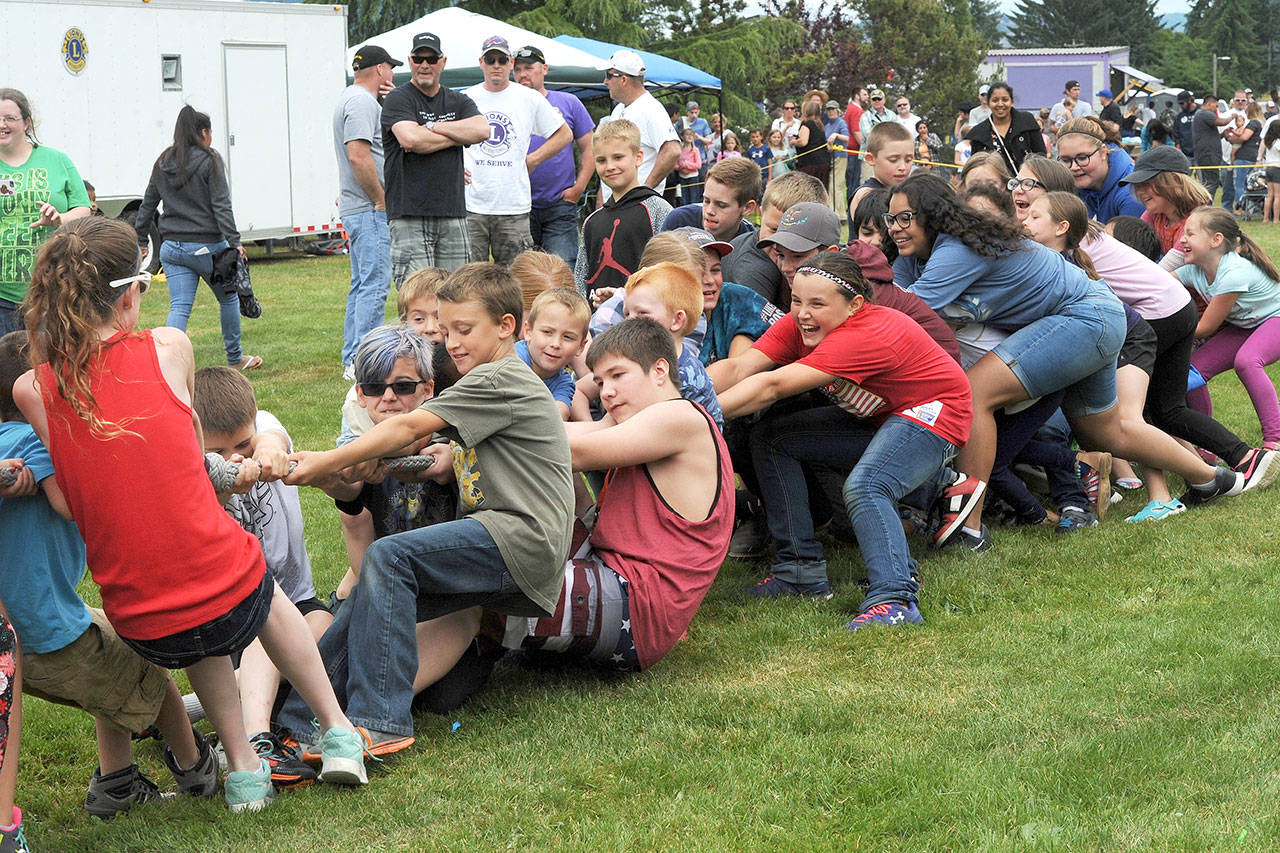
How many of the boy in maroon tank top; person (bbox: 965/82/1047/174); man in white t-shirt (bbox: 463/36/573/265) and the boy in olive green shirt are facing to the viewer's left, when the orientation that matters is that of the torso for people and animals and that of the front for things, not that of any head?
2

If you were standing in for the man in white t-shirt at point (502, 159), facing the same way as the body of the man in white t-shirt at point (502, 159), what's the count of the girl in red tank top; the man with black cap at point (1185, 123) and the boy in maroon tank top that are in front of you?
2

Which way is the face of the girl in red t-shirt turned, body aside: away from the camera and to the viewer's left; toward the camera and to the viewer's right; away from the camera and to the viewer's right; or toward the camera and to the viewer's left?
toward the camera and to the viewer's left

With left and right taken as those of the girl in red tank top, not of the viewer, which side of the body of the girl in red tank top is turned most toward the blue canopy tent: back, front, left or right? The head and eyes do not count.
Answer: front

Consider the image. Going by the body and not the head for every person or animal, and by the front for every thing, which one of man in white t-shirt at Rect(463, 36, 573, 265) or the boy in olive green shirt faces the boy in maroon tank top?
the man in white t-shirt

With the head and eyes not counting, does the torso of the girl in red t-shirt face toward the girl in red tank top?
yes

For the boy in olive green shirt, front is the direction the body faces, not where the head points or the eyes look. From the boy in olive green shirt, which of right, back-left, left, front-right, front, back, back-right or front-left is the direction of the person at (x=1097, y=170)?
back-right

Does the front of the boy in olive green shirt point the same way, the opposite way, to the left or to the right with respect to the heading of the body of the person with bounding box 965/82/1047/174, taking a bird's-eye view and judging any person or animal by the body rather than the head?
to the right

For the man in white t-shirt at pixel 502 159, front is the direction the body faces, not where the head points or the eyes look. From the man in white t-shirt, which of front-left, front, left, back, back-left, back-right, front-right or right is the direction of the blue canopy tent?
back

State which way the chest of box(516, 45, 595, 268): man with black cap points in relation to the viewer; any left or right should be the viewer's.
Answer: facing the viewer and to the left of the viewer

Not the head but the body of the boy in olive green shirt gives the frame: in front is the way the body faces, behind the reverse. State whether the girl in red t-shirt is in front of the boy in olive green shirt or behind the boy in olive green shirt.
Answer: behind

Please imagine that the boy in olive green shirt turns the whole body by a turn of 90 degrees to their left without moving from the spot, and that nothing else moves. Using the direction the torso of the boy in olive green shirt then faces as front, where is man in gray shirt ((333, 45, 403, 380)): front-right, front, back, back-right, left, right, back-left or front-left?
back

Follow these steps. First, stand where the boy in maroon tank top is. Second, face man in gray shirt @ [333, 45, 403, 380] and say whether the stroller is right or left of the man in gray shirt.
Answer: right

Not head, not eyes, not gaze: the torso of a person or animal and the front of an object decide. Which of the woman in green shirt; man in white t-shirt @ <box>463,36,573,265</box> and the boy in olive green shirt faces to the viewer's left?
the boy in olive green shirt

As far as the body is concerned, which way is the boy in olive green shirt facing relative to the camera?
to the viewer's left

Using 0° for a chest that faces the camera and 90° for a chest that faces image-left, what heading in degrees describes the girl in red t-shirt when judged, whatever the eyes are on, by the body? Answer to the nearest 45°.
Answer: approximately 45°

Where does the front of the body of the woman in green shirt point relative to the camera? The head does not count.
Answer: toward the camera
